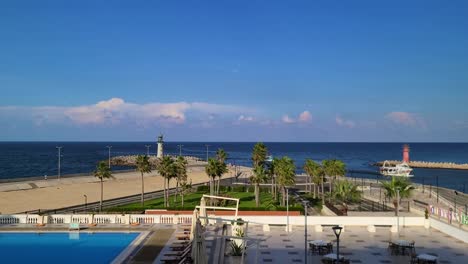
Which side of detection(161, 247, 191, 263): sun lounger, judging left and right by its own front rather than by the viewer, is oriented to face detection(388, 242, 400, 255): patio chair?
back

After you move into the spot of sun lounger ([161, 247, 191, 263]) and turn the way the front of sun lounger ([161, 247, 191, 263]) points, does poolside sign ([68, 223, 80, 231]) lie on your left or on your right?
on your right

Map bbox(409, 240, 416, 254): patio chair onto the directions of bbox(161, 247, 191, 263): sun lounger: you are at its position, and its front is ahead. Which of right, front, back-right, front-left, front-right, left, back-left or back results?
back

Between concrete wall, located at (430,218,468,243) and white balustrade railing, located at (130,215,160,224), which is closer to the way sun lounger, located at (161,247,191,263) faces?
the white balustrade railing

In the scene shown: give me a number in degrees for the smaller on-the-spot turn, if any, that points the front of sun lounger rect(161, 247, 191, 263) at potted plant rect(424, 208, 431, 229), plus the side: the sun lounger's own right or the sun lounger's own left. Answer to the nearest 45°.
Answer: approximately 135° to the sun lounger's own right

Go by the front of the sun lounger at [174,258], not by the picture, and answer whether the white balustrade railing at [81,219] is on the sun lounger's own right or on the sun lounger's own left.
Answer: on the sun lounger's own right

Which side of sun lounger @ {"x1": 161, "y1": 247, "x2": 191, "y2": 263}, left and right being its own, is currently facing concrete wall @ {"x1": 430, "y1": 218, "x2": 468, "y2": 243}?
back
